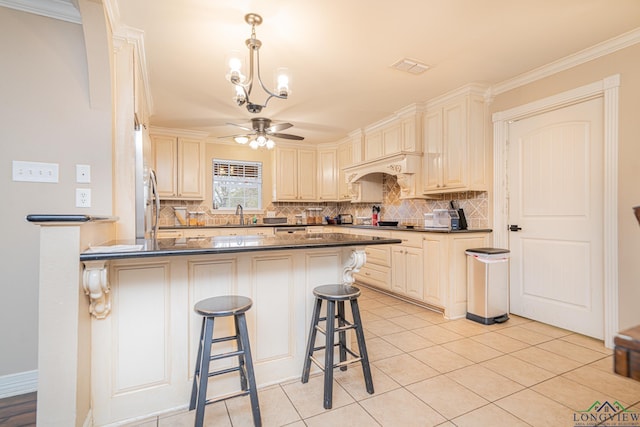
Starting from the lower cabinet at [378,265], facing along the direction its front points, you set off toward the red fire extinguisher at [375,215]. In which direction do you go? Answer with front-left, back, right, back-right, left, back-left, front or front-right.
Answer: back-right

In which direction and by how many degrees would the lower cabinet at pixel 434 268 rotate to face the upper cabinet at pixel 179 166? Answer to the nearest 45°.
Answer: approximately 45° to its right

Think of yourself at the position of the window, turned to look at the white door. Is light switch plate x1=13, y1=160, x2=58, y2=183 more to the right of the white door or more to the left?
right
